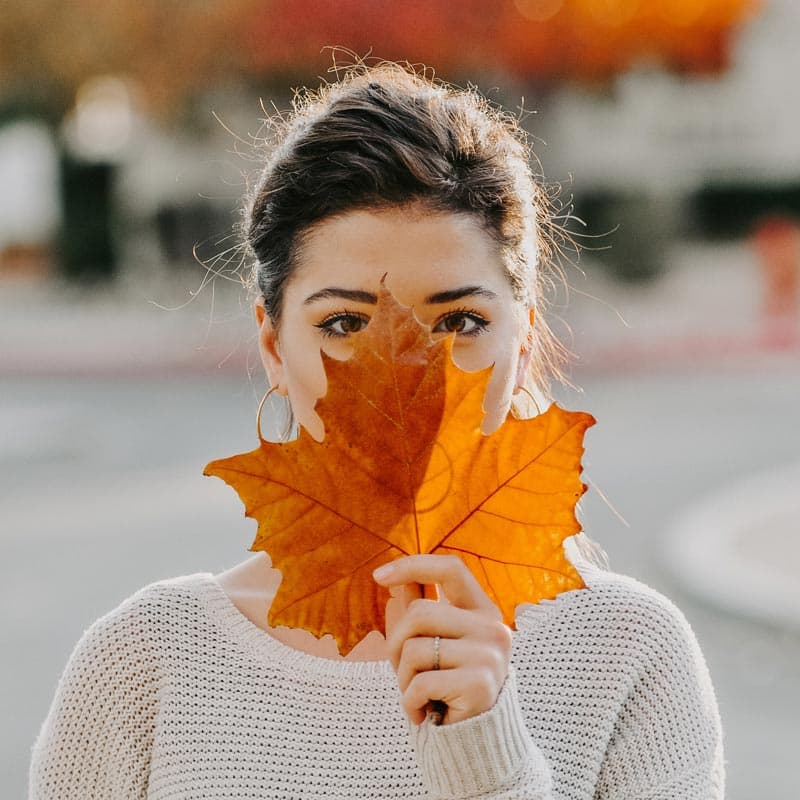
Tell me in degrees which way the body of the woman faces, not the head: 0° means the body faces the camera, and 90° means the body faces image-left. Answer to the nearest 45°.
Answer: approximately 0°
